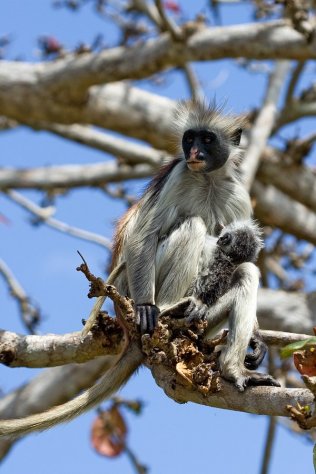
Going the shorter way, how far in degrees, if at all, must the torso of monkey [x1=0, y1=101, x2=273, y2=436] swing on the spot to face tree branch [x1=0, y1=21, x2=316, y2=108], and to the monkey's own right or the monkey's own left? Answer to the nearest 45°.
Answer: approximately 135° to the monkey's own left

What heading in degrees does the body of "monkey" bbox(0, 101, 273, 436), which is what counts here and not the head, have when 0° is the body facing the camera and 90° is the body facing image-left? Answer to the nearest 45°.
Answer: approximately 315°
